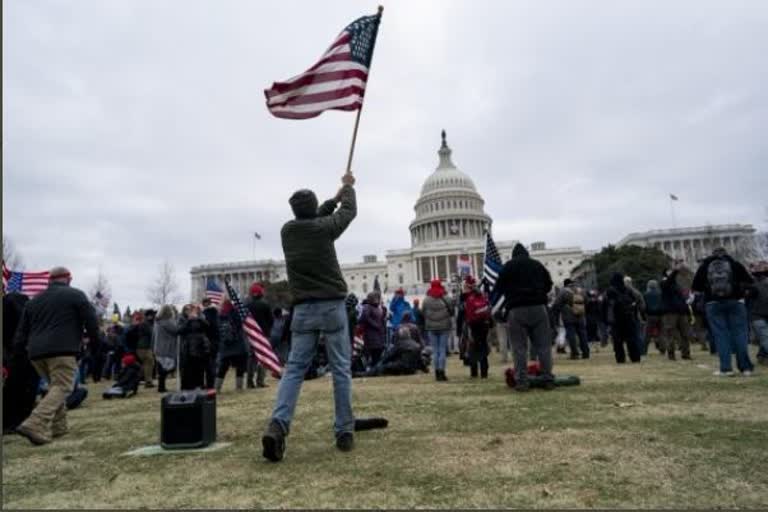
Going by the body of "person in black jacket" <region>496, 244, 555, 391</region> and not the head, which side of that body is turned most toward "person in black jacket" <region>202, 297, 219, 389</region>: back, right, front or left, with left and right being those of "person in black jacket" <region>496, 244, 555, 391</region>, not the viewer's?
left

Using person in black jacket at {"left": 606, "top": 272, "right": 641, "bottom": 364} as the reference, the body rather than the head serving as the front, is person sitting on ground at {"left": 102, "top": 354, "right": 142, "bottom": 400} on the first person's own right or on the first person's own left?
on the first person's own left

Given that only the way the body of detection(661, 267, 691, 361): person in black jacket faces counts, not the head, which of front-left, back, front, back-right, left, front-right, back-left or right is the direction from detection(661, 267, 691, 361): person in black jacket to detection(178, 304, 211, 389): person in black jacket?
back-left

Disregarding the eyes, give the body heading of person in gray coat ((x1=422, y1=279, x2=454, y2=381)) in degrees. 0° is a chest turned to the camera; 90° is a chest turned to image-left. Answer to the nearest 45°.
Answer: approximately 180°

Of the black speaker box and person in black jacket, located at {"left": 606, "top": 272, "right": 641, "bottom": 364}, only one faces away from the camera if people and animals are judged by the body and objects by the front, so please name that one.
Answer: the person in black jacket

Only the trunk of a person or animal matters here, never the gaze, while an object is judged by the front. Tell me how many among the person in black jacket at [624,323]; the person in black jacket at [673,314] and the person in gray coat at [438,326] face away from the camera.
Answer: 3

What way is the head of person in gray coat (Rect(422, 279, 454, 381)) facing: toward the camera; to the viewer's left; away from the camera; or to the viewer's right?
away from the camera

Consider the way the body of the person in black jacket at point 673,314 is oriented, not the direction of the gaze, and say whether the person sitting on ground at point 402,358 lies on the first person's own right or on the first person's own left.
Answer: on the first person's own left

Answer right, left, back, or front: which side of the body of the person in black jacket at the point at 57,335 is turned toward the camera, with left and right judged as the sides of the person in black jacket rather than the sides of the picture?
back

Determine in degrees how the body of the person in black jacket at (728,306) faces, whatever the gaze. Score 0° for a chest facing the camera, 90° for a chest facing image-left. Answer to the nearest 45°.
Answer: approximately 180°

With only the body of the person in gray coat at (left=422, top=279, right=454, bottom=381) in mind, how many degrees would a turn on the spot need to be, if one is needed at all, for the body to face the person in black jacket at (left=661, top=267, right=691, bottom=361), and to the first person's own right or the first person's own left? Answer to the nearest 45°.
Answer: approximately 45° to the first person's own right

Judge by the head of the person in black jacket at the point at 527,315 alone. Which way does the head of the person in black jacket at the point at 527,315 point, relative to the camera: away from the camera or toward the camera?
away from the camera

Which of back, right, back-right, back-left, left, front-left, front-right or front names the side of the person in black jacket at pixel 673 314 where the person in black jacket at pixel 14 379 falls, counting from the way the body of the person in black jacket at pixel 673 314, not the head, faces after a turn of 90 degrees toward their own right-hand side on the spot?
back-right
